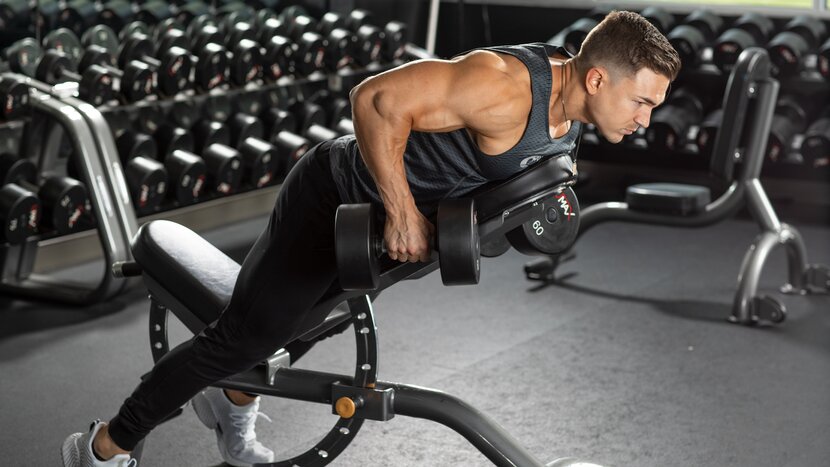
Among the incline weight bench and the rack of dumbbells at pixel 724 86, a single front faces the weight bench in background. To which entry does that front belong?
the rack of dumbbells

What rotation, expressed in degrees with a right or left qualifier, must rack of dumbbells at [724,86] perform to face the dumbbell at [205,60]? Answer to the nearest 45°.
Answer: approximately 45° to its right

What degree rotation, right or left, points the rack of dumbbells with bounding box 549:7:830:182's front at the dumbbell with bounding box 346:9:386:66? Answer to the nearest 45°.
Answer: approximately 90° to its right

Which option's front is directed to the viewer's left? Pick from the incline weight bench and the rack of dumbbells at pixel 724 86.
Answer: the incline weight bench

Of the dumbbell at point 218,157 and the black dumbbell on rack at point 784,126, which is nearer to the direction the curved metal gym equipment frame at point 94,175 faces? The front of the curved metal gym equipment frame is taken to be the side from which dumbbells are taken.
the black dumbbell on rack

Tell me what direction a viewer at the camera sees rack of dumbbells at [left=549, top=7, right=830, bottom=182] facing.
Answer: facing the viewer

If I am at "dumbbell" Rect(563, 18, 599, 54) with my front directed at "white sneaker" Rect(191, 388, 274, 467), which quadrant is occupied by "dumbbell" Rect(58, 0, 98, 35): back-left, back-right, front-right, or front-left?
front-right

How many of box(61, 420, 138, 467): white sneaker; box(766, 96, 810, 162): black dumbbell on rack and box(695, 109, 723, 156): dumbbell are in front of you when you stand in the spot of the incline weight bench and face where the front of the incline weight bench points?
1

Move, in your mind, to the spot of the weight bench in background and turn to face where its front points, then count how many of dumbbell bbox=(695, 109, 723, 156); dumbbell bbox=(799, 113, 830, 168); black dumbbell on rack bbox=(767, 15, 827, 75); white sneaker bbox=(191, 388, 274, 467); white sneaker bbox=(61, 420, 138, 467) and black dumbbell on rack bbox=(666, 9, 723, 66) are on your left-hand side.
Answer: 2

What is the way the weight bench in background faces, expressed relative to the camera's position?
facing away from the viewer and to the left of the viewer

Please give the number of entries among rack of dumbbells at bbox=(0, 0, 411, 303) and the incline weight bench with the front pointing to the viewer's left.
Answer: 1

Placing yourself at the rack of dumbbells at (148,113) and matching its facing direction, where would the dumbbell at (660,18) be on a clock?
The dumbbell is roughly at 10 o'clock from the rack of dumbbells.

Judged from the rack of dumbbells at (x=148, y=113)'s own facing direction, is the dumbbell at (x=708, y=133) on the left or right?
on its left

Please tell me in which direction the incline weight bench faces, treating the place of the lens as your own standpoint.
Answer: facing to the left of the viewer

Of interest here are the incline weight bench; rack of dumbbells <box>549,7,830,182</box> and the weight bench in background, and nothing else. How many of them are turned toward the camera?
1
